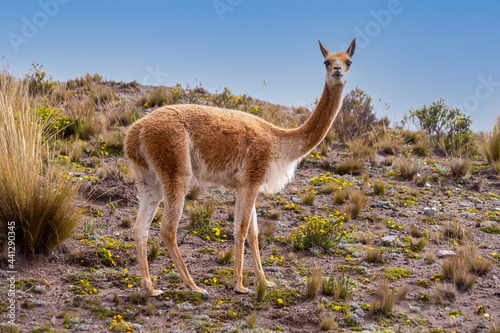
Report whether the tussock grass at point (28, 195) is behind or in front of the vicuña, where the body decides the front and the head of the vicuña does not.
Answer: behind

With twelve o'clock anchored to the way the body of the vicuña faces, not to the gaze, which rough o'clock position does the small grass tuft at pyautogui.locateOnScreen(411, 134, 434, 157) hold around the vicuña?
The small grass tuft is roughly at 10 o'clock from the vicuña.

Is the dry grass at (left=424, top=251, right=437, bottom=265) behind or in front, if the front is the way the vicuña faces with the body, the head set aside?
in front

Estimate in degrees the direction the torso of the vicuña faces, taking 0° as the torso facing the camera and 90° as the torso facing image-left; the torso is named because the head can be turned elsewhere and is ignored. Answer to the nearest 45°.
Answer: approximately 270°

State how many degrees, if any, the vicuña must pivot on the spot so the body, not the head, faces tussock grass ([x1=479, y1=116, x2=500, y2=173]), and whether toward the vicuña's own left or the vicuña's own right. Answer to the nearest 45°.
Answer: approximately 45° to the vicuña's own left

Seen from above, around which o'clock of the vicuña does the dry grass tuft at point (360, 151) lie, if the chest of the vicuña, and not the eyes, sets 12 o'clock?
The dry grass tuft is roughly at 10 o'clock from the vicuña.

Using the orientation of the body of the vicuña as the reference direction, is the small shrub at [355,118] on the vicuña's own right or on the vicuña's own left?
on the vicuña's own left

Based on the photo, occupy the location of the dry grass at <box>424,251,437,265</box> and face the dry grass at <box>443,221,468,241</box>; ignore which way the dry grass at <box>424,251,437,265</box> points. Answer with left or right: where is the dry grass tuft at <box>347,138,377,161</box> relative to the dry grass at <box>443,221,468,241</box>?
left

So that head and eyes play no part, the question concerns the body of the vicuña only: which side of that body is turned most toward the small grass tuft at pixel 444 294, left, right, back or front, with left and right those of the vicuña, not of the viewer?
front

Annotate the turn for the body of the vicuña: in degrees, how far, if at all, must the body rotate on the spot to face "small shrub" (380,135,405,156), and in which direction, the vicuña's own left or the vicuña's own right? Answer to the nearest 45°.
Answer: approximately 45° to the vicuña's own left
